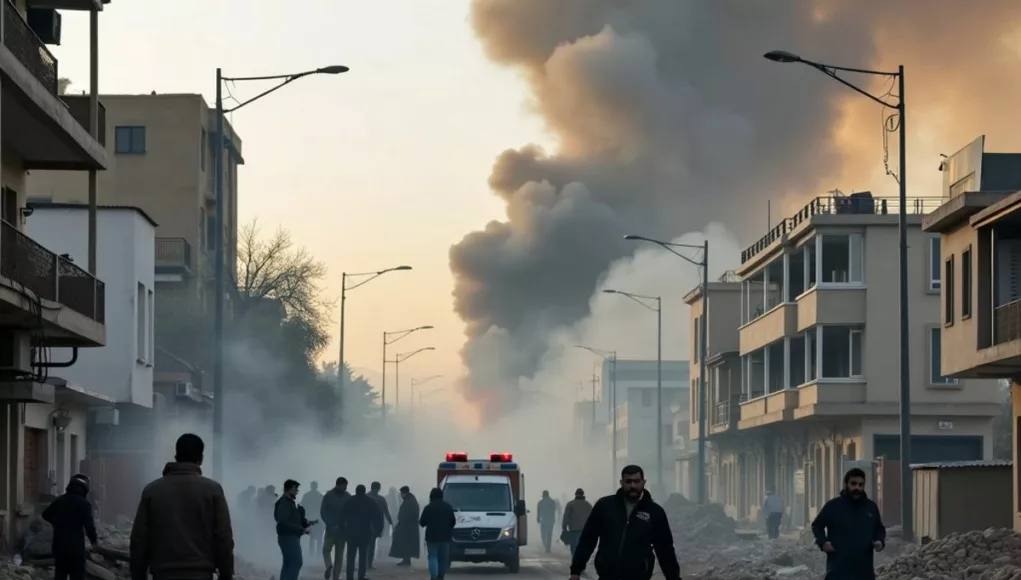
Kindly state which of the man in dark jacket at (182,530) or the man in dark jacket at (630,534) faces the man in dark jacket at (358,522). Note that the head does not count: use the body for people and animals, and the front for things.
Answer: the man in dark jacket at (182,530)

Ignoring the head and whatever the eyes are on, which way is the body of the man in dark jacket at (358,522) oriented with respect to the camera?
away from the camera

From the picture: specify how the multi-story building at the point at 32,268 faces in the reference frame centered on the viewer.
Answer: facing to the right of the viewer

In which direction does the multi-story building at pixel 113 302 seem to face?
to the viewer's right

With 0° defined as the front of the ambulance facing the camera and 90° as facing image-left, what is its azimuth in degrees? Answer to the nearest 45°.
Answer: approximately 0°

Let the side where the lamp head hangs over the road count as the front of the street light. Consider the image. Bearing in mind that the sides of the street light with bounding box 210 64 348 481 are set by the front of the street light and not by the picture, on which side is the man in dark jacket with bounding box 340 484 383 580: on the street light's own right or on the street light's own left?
on the street light's own right

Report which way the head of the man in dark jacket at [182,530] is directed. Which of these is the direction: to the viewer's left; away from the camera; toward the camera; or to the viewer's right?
away from the camera

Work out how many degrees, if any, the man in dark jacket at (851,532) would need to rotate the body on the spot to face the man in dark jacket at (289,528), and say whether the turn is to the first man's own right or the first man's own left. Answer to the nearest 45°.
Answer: approximately 135° to the first man's own right

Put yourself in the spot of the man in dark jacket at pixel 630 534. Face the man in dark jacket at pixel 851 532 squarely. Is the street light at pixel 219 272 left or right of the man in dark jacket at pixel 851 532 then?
left

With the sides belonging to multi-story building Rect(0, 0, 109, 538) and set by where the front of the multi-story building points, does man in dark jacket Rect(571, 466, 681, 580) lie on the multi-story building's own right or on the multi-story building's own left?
on the multi-story building's own right

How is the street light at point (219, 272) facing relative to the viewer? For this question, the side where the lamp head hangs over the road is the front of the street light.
to the viewer's right
